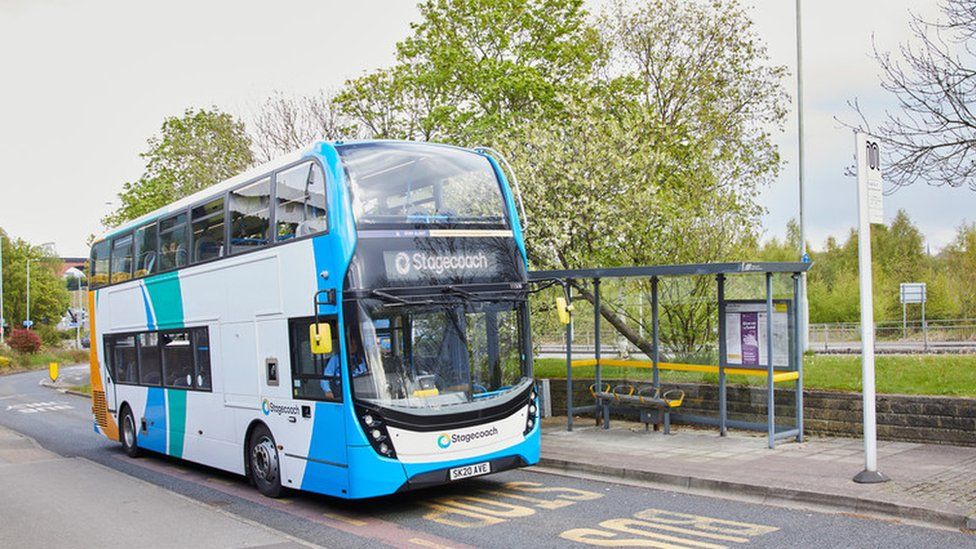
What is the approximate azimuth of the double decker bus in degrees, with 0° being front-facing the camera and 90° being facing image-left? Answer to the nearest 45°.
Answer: approximately 315°

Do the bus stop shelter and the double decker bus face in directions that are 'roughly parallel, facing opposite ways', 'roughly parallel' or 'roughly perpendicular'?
roughly perpendicular

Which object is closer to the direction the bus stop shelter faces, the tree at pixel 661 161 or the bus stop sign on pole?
the bus stop sign on pole

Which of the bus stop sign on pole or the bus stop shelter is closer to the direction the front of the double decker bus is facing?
the bus stop sign on pole

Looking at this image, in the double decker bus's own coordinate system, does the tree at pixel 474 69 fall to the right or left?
on its left

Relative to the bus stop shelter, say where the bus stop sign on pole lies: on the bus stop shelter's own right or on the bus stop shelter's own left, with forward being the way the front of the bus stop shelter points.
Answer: on the bus stop shelter's own left

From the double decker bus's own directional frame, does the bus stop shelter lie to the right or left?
on its left

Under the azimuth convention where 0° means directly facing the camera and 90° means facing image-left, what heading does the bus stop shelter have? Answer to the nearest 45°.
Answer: approximately 45°

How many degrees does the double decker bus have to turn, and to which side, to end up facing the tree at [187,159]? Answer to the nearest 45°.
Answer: approximately 135° to its left

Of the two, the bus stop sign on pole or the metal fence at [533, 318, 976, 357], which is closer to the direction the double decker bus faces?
the bus stop sign on pole
